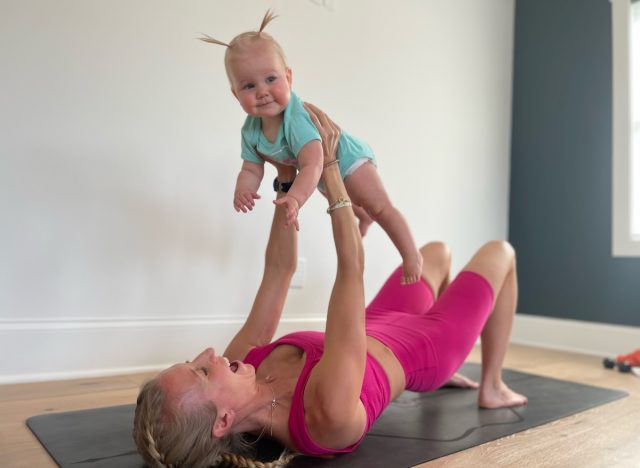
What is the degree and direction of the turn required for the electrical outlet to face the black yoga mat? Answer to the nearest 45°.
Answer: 0° — it already faces it

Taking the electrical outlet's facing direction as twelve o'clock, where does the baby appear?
The baby is roughly at 12 o'clock from the electrical outlet.

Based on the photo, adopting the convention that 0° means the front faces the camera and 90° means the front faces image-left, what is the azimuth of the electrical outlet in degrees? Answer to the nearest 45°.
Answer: approximately 0°

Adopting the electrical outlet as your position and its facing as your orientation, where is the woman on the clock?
The woman is roughly at 12 o'clock from the electrical outlet.
